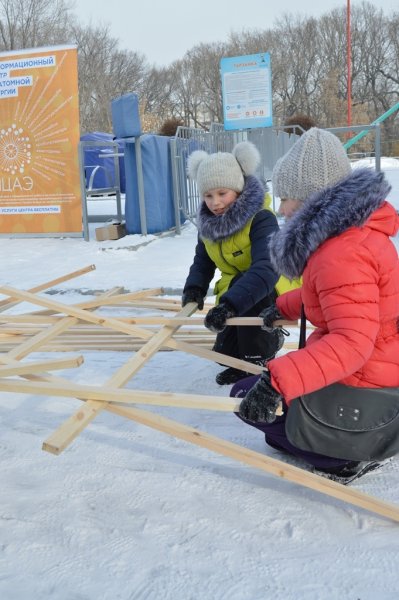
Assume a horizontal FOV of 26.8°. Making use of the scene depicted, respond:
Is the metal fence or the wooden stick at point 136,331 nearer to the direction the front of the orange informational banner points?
the wooden stick

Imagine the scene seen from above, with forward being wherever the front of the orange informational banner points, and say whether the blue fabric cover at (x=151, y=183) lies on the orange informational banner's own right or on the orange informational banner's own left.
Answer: on the orange informational banner's own left

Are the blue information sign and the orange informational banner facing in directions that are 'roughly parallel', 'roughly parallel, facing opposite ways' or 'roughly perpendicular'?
roughly parallel

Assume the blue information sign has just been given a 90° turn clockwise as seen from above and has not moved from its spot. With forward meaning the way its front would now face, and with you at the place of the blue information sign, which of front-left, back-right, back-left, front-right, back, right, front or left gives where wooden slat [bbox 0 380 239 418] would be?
left

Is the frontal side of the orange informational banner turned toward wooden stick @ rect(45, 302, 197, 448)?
yes

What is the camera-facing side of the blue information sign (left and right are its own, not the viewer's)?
front

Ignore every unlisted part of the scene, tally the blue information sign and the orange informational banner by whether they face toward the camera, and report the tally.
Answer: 2

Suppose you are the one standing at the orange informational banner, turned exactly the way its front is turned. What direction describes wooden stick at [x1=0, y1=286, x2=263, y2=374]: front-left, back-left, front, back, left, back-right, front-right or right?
front

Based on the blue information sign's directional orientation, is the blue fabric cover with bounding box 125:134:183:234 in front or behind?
in front

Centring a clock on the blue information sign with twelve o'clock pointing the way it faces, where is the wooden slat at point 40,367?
The wooden slat is roughly at 12 o'clock from the blue information sign.

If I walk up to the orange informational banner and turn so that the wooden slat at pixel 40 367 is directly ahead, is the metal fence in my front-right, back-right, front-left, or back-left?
back-left

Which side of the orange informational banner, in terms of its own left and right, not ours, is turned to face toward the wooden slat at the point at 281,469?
front

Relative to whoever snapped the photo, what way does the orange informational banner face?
facing the viewer

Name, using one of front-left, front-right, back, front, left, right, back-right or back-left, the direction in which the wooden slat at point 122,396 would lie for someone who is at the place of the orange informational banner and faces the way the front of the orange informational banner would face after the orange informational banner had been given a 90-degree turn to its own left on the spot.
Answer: right

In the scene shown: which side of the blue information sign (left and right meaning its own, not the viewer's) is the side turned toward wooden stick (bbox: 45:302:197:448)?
front
